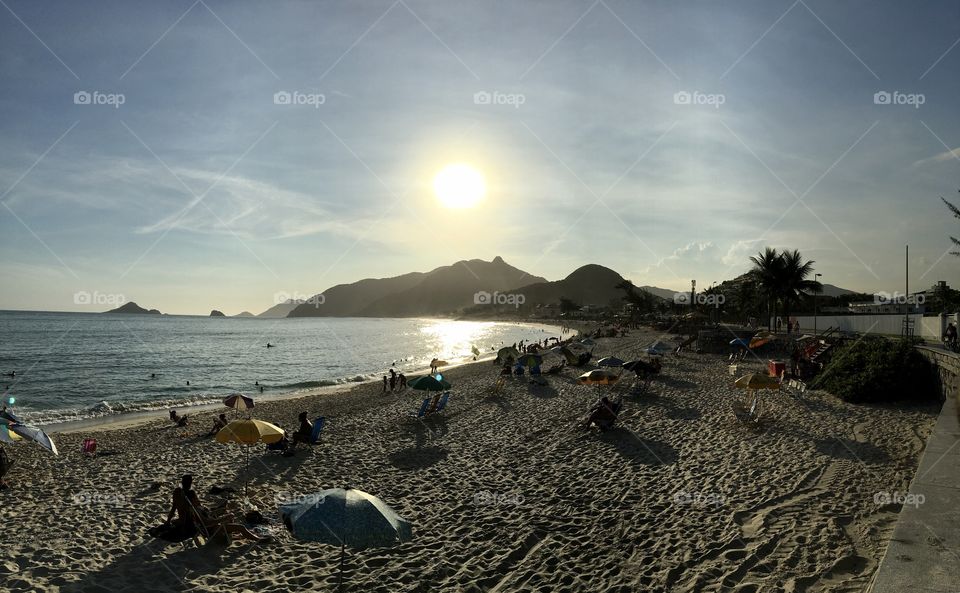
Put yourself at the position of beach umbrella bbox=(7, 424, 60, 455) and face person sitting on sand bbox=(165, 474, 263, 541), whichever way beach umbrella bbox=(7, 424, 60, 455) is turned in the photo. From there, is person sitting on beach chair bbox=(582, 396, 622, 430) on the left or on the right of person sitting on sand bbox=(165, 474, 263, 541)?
left

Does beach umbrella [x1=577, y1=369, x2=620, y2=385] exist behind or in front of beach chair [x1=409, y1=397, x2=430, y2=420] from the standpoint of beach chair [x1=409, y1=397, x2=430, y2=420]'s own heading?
behind

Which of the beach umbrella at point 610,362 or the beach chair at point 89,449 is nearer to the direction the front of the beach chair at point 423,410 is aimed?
the beach chair

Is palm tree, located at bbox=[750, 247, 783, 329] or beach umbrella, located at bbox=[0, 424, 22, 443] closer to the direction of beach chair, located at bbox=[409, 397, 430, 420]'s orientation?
the beach umbrella

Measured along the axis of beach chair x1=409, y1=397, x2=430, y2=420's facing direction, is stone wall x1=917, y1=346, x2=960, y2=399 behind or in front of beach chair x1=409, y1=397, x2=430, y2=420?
behind

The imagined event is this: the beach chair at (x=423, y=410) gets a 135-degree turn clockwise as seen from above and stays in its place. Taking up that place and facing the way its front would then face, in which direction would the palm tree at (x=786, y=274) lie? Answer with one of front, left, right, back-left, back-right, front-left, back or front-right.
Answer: front

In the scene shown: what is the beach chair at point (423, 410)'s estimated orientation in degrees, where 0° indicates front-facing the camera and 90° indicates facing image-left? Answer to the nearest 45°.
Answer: approximately 90°

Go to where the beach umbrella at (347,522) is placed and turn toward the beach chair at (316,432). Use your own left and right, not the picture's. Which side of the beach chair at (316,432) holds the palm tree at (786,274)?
right

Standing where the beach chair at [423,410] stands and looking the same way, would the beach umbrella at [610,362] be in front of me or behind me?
behind
